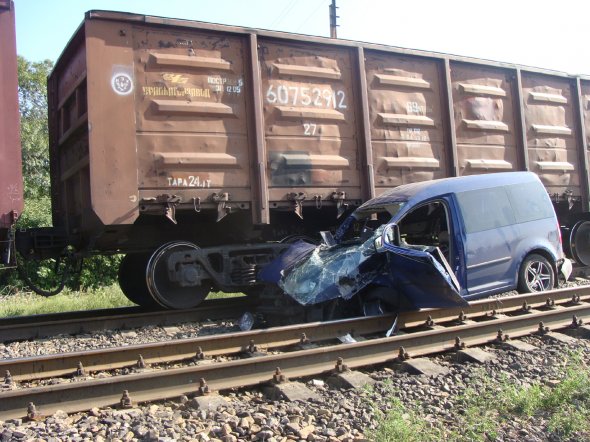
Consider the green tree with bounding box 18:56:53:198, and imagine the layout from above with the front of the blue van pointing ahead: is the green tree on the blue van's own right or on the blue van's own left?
on the blue van's own right

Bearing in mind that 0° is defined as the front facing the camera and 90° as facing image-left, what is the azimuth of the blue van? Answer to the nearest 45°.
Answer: approximately 45°

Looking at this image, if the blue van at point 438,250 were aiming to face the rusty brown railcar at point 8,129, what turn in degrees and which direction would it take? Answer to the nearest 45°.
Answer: approximately 45° to its right
